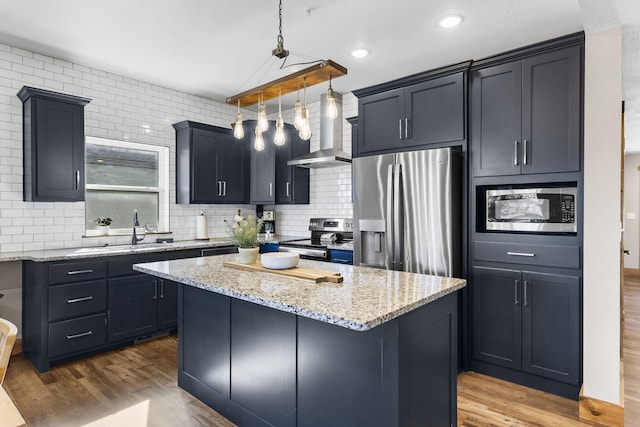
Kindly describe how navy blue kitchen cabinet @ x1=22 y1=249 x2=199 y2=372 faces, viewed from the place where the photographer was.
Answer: facing the viewer and to the right of the viewer

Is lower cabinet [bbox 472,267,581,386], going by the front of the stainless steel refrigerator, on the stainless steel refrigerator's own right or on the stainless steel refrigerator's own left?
on the stainless steel refrigerator's own left

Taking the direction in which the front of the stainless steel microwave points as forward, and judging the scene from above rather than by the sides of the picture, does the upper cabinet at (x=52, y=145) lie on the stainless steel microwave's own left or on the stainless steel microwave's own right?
on the stainless steel microwave's own right

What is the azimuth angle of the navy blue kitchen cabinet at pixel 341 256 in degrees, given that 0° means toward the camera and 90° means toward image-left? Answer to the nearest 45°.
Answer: approximately 45°

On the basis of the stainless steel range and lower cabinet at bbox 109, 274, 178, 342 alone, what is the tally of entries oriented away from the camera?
0

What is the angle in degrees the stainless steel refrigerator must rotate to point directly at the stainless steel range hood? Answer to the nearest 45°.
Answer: approximately 90° to its right

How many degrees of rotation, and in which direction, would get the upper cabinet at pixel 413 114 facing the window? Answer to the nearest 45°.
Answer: approximately 45° to its right

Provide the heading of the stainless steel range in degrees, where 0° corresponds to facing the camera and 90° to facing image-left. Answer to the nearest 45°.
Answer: approximately 45°

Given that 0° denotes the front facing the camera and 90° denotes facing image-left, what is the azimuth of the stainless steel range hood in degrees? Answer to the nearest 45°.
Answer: approximately 45°

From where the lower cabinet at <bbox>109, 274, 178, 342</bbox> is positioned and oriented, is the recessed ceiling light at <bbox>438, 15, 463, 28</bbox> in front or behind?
in front

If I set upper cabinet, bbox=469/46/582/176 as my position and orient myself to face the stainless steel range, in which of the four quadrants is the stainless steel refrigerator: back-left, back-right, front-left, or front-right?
front-left

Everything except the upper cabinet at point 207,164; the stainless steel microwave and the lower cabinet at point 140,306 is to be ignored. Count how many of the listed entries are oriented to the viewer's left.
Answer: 0

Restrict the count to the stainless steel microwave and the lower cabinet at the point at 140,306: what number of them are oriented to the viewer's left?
0
